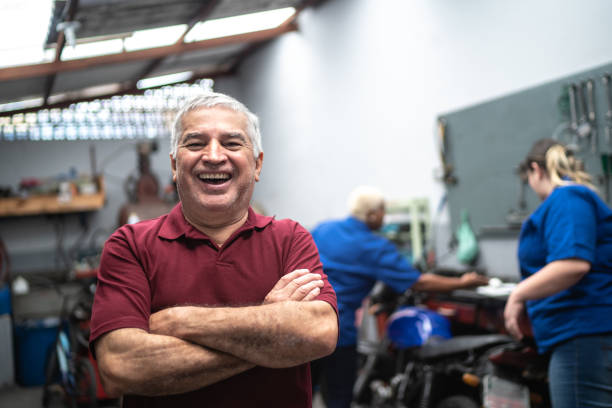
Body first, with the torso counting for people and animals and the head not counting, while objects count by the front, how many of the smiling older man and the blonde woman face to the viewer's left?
1

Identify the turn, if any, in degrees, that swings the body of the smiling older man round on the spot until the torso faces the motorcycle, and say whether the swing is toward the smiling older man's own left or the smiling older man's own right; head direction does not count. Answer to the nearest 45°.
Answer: approximately 135° to the smiling older man's own left

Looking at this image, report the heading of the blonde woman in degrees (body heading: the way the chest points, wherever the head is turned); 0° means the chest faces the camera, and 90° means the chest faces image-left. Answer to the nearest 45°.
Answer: approximately 90°

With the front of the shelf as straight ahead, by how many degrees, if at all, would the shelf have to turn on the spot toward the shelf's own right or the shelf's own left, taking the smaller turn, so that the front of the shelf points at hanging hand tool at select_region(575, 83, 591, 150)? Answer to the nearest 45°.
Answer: approximately 45° to the shelf's own left

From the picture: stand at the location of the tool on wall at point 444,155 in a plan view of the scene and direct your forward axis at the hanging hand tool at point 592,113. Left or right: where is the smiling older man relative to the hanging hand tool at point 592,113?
right

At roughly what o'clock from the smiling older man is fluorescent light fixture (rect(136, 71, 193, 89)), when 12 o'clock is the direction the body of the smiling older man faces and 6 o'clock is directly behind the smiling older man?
The fluorescent light fixture is roughly at 6 o'clock from the smiling older man.
